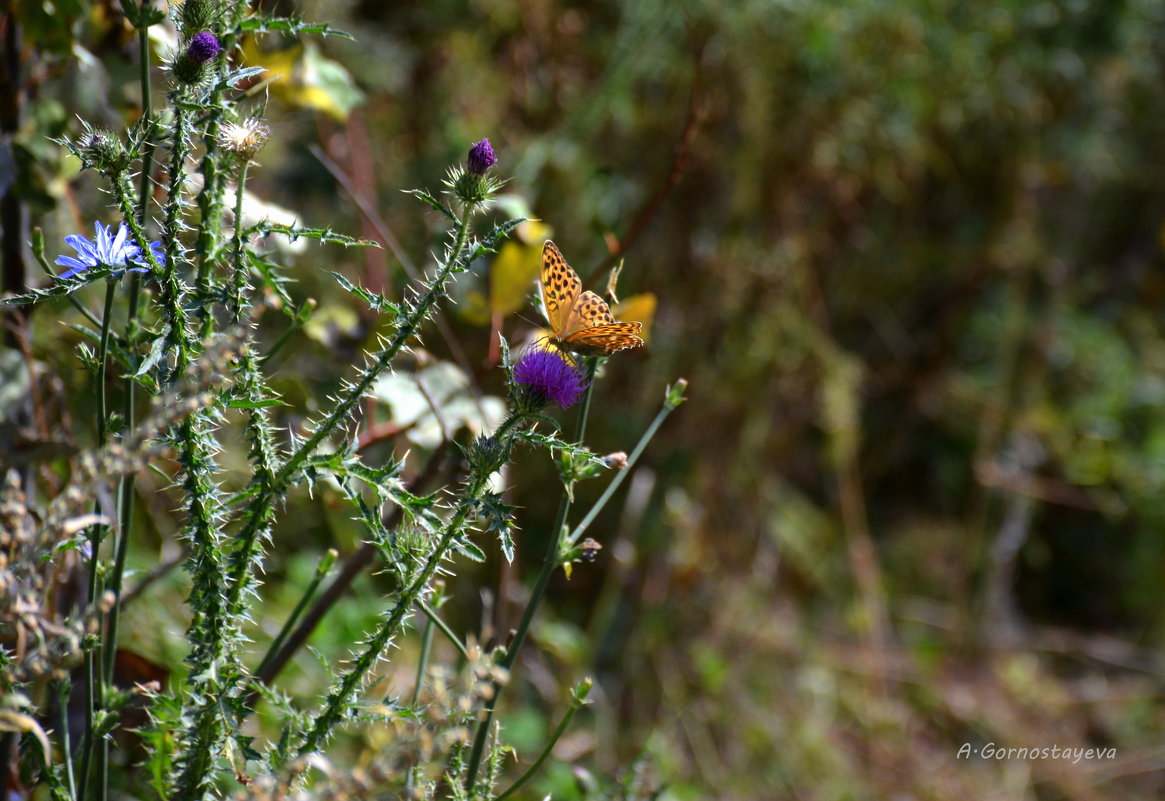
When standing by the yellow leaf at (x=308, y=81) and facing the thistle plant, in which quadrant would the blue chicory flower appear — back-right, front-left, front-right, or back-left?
front-right

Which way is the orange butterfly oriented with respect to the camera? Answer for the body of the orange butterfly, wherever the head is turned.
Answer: to the viewer's left
